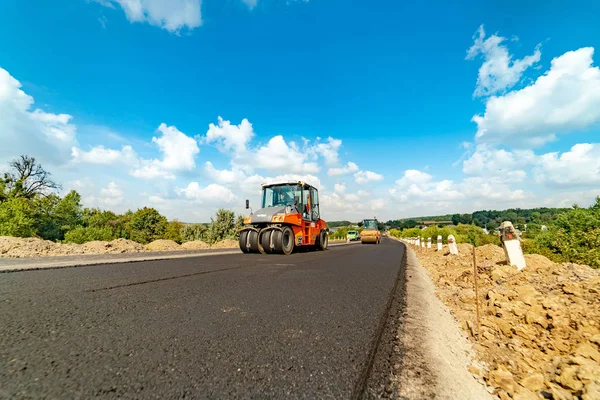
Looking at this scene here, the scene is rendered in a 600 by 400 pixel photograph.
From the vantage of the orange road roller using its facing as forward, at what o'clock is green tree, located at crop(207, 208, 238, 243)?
The green tree is roughly at 4 o'clock from the orange road roller.

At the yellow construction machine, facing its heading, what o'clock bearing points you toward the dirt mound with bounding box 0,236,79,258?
The dirt mound is roughly at 1 o'clock from the yellow construction machine.

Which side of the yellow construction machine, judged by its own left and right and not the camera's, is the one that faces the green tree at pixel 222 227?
right

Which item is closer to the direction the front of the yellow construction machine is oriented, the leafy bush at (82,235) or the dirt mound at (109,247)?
the dirt mound

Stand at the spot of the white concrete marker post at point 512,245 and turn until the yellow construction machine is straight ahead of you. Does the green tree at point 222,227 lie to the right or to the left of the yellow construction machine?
left

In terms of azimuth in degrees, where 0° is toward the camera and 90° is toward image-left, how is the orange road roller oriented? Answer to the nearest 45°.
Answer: approximately 45°

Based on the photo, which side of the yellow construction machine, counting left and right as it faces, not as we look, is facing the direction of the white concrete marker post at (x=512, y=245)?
front

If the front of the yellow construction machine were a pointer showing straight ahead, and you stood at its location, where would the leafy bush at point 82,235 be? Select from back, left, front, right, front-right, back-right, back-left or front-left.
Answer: right

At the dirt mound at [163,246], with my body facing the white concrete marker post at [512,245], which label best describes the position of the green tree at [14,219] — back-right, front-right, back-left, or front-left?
back-right

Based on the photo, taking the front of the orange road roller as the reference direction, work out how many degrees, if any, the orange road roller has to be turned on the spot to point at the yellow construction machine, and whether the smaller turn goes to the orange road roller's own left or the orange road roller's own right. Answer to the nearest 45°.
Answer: approximately 180°

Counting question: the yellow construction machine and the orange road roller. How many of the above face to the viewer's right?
0

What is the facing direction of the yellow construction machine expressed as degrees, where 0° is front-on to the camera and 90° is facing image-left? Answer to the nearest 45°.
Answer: approximately 0°

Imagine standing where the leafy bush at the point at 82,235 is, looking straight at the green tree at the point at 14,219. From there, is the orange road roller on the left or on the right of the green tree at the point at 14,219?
left

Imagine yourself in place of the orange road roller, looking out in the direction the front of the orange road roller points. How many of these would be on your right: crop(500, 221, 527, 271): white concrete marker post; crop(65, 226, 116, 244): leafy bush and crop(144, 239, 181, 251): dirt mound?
2
